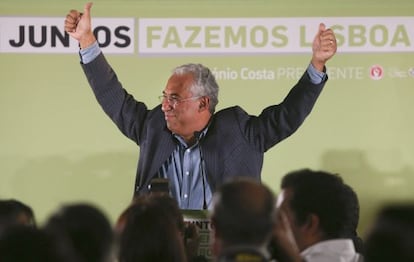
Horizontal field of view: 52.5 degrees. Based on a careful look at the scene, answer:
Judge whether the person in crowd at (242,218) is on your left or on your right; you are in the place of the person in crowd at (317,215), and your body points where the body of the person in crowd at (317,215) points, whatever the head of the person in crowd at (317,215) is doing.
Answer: on your left

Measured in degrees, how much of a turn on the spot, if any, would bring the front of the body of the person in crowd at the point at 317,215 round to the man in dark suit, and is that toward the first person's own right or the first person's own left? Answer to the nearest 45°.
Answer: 0° — they already face them

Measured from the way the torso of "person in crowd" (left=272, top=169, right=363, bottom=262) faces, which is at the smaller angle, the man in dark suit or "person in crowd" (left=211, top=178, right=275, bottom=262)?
the man in dark suit

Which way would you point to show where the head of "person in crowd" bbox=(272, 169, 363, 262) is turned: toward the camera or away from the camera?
away from the camera

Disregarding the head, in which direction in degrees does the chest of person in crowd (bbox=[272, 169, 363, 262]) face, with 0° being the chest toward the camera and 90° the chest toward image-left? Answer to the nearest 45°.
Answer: approximately 135°

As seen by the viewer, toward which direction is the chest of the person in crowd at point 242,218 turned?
away from the camera

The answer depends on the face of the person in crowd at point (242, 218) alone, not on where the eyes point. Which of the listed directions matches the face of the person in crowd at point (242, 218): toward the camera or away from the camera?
away from the camera
